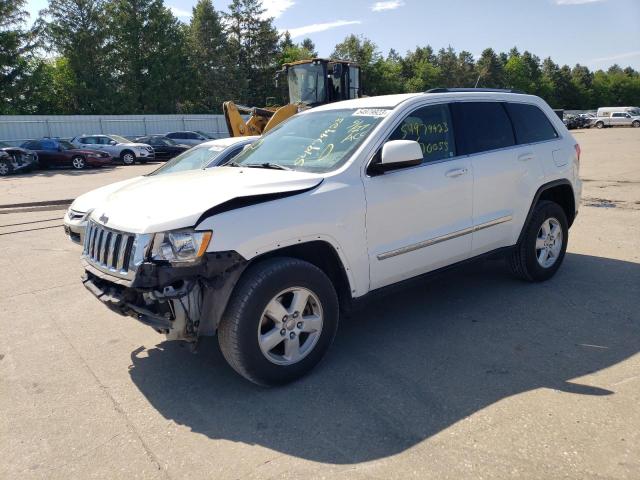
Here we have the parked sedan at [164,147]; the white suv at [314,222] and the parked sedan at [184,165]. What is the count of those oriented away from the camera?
0

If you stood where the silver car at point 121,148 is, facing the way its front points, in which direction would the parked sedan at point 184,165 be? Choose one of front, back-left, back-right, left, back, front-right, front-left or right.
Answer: front-right

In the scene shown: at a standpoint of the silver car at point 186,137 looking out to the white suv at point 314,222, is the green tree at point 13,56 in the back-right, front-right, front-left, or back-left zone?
back-right

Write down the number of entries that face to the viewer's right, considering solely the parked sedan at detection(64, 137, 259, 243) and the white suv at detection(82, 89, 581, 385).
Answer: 0

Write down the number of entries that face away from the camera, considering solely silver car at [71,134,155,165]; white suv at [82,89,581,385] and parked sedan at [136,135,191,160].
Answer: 0

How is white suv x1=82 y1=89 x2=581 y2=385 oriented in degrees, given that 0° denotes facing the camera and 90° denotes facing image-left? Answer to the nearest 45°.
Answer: approximately 45°

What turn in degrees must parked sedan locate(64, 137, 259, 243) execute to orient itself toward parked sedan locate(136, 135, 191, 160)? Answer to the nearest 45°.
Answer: approximately 135° to its right

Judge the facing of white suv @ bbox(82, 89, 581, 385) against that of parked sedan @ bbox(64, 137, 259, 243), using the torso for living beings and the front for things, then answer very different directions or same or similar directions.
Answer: same or similar directions

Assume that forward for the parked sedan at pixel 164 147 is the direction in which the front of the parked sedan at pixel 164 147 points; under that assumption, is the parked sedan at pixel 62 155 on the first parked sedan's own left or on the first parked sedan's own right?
on the first parked sedan's own right

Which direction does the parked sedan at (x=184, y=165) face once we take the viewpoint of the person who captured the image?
facing the viewer and to the left of the viewer

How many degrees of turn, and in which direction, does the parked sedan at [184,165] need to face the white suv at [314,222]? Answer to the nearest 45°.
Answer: approximately 45° to its left

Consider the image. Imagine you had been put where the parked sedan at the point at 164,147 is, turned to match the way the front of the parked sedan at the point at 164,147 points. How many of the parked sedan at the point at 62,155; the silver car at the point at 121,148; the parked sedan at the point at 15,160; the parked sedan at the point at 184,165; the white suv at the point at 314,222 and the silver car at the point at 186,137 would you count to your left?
1
